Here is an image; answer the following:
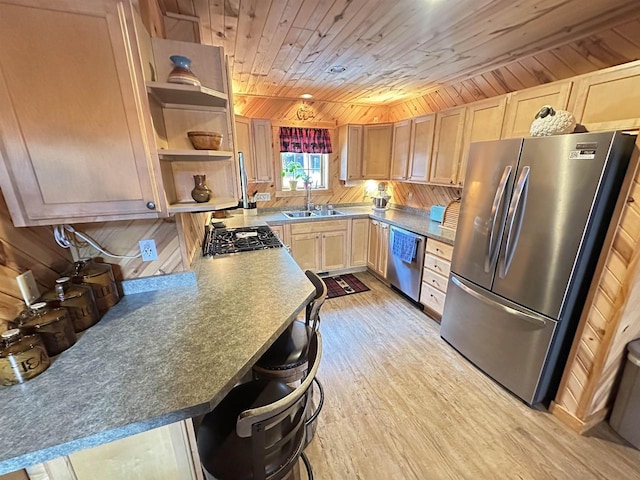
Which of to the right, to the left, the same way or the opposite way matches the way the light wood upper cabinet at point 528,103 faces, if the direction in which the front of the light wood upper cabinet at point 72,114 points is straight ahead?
the opposite way

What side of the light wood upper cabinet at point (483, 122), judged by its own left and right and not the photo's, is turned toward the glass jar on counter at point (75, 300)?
front

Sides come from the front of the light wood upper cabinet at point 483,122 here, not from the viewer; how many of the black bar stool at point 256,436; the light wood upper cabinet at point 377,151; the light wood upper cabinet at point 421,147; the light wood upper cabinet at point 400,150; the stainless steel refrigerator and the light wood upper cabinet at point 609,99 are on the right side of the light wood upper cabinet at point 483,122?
3

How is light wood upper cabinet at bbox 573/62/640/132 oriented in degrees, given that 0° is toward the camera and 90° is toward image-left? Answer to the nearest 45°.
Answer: approximately 45°

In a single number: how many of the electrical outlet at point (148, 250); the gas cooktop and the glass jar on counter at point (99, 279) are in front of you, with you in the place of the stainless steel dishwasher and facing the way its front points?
3

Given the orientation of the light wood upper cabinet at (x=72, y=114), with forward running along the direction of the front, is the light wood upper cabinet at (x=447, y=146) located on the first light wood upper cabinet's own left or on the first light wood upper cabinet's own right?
on the first light wood upper cabinet's own left

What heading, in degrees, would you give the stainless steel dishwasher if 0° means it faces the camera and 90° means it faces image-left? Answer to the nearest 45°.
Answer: approximately 45°

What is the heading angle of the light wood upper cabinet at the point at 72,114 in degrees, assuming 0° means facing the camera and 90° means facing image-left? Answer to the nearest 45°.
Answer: approximately 315°

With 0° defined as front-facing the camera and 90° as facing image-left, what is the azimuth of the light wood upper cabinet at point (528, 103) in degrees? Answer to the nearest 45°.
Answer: approximately 45°

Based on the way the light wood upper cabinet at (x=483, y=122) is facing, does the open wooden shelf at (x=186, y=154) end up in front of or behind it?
in front

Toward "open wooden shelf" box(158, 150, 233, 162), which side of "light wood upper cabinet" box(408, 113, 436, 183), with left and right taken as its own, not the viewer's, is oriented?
front

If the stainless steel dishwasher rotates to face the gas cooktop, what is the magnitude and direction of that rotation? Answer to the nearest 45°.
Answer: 0° — it already faces it

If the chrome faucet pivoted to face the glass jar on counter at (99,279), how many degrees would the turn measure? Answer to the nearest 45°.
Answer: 0° — it already faces it

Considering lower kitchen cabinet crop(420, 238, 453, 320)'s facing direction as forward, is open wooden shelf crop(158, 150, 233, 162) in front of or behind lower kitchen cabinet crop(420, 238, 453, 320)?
in front

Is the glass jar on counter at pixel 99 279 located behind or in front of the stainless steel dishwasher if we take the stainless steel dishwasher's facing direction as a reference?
in front
